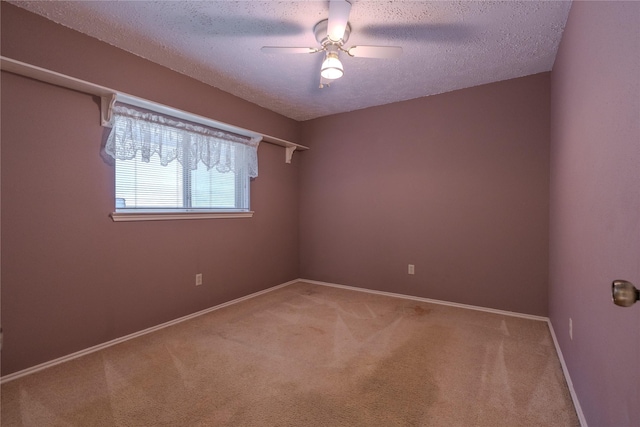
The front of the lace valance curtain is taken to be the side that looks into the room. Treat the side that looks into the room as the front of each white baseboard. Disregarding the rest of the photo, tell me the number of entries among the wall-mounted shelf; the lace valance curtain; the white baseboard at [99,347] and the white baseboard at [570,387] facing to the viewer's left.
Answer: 1

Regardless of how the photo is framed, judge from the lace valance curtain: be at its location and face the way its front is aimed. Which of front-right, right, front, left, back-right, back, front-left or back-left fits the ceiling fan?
front

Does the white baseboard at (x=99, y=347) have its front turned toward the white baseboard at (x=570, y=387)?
yes

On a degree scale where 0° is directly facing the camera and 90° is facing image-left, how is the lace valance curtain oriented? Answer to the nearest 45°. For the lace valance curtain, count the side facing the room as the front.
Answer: approximately 315°

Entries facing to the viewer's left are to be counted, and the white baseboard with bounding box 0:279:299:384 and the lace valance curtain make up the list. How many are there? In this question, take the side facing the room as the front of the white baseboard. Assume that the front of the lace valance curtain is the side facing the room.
0

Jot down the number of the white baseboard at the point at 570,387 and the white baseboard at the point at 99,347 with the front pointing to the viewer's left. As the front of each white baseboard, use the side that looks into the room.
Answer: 1

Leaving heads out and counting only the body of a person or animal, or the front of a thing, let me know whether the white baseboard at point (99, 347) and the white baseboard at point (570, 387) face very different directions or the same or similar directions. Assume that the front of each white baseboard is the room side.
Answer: very different directions

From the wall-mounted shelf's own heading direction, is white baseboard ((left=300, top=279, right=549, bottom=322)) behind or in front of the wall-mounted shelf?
in front

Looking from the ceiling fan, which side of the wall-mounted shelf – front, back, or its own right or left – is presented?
front

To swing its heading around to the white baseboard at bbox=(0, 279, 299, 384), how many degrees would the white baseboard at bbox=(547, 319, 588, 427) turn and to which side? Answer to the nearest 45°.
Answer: approximately 45° to its left

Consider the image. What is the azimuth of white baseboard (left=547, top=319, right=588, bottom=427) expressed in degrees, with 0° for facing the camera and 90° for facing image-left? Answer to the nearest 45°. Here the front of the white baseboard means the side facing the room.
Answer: approximately 90°

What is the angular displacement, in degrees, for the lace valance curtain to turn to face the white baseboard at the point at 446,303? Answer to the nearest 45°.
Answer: approximately 45° to its left

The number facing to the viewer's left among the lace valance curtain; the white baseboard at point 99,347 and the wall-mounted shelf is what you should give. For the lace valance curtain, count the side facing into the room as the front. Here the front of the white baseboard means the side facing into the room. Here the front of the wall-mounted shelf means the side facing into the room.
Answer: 0
